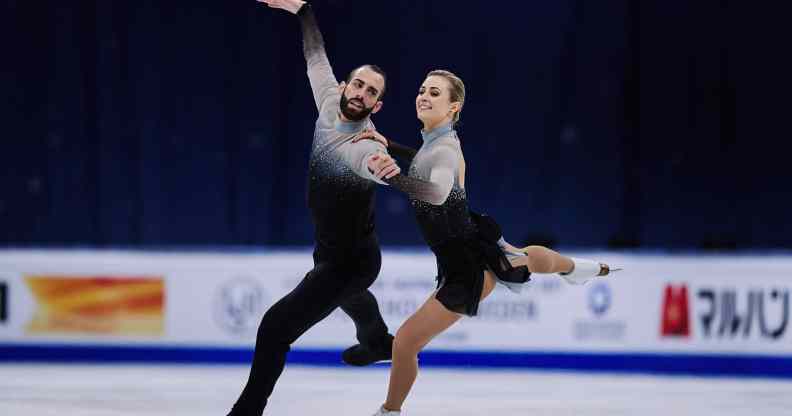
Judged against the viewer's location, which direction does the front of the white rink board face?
facing the viewer

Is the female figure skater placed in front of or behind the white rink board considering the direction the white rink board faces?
in front

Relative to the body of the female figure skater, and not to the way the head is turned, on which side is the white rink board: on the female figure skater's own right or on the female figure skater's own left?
on the female figure skater's own right
